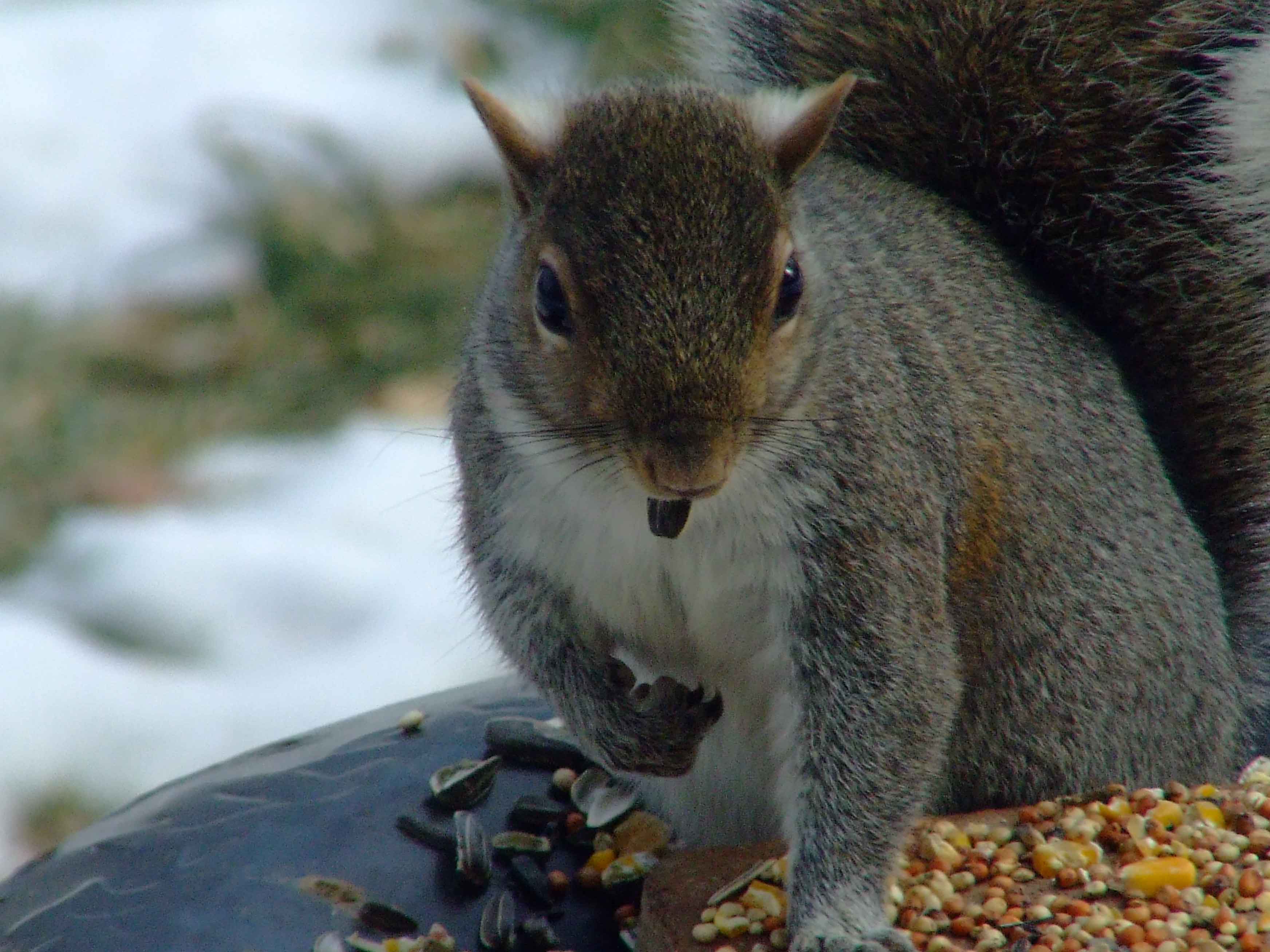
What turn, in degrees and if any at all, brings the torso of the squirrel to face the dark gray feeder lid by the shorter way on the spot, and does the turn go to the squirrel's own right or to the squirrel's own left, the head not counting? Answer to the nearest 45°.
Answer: approximately 45° to the squirrel's own right

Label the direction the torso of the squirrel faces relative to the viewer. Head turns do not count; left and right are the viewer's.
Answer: facing the viewer and to the left of the viewer
